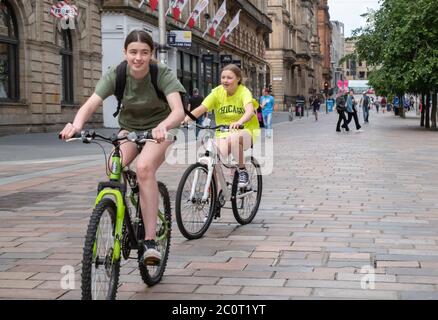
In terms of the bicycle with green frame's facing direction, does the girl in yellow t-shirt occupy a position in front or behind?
behind

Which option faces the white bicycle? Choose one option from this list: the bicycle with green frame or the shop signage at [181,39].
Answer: the shop signage

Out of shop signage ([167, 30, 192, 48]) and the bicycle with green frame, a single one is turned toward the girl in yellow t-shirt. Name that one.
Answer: the shop signage

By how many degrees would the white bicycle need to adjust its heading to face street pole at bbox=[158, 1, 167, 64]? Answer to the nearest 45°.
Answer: approximately 135° to its right

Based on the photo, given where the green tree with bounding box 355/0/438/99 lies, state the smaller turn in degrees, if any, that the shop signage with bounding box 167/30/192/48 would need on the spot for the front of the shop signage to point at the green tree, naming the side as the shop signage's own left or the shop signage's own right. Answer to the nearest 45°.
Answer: approximately 90° to the shop signage's own left

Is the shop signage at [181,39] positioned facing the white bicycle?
yes

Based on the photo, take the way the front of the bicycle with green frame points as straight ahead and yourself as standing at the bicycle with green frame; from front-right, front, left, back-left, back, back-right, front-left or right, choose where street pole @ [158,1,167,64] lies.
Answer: back-right

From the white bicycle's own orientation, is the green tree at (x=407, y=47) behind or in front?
behind

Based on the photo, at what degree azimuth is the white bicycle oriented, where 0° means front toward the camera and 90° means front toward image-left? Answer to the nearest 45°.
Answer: approximately 45°

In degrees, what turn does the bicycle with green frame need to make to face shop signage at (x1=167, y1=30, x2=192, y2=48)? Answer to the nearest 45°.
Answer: approximately 135° to its right

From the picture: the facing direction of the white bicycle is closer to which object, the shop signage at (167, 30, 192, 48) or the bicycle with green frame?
the bicycle with green frame
